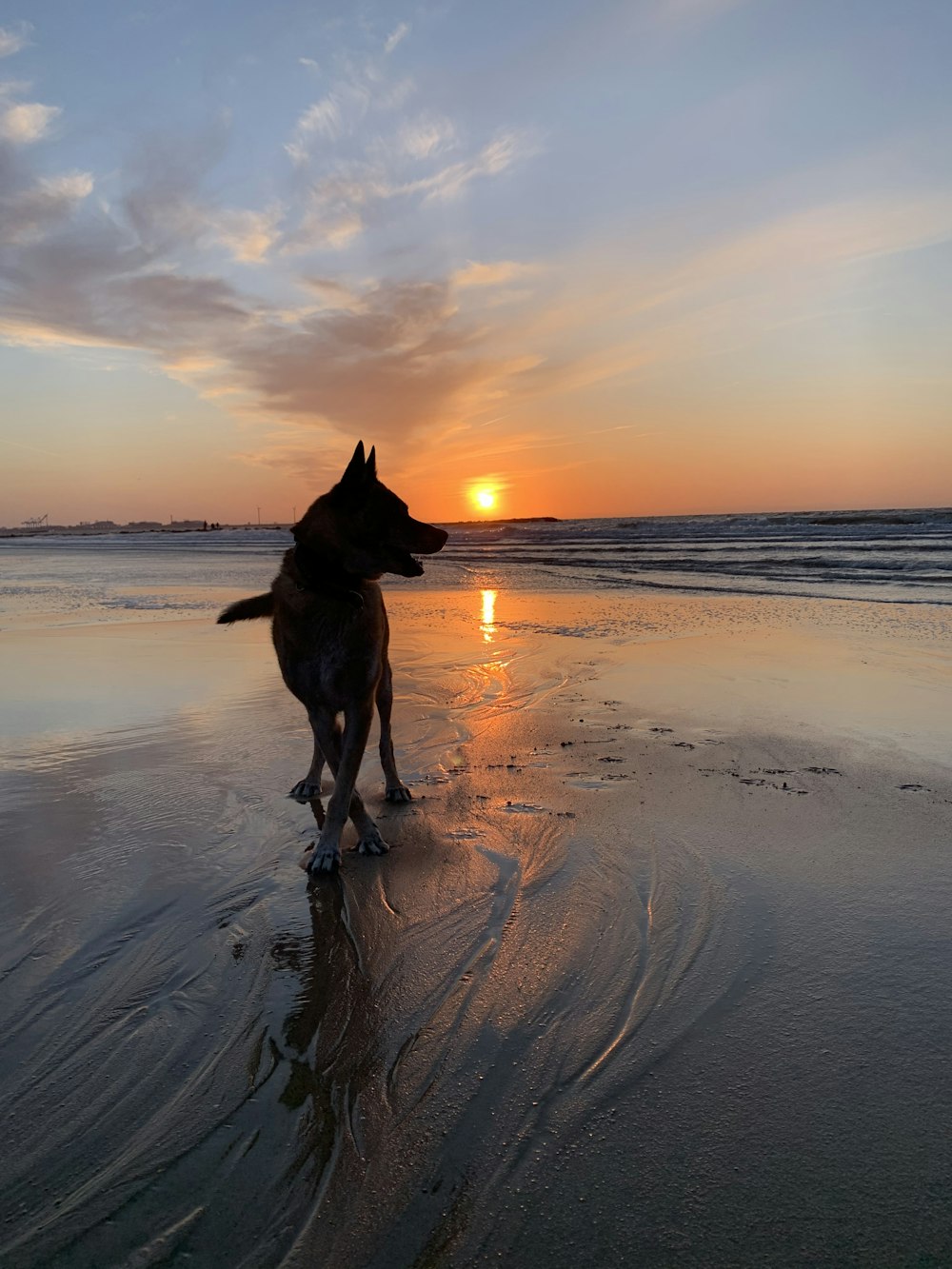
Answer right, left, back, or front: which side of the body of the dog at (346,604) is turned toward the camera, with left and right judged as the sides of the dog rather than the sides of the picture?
front
